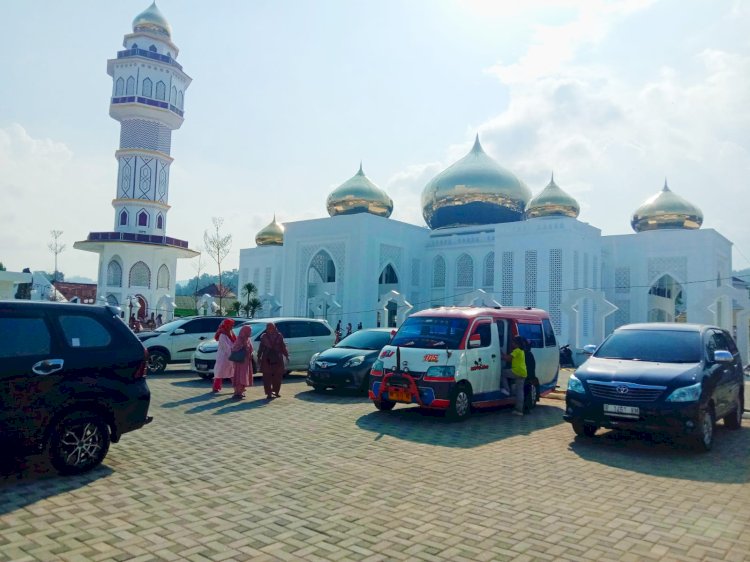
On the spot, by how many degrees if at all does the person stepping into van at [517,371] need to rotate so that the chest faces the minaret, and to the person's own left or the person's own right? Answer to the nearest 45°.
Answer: approximately 45° to the person's own right

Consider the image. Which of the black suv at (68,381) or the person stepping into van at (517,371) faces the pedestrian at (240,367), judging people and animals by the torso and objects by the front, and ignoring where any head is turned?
the person stepping into van

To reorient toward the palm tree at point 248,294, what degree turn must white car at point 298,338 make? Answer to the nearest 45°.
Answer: approximately 135° to its right

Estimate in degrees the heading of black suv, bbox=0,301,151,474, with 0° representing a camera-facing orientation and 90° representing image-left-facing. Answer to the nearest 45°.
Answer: approximately 90°

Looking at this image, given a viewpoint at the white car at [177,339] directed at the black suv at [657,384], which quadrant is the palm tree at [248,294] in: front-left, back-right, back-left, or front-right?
back-left

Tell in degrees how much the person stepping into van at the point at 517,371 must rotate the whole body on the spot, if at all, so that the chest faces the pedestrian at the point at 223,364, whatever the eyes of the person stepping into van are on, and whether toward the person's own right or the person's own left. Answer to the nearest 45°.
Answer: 0° — they already face them

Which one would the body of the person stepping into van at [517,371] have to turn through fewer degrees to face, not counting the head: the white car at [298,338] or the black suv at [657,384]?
the white car

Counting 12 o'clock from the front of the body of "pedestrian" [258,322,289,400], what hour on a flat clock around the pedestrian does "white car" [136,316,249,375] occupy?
The white car is roughly at 5 o'clock from the pedestrian.

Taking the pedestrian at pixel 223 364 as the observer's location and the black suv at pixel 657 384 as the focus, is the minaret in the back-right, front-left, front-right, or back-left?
back-left

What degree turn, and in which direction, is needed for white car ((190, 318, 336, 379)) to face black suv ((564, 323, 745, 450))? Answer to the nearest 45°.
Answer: approximately 90° to its left

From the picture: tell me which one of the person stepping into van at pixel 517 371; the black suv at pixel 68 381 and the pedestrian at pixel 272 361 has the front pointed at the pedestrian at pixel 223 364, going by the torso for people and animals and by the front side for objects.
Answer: the person stepping into van

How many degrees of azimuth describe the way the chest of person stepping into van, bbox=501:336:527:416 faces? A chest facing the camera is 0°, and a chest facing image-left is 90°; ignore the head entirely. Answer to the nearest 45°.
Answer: approximately 90°
